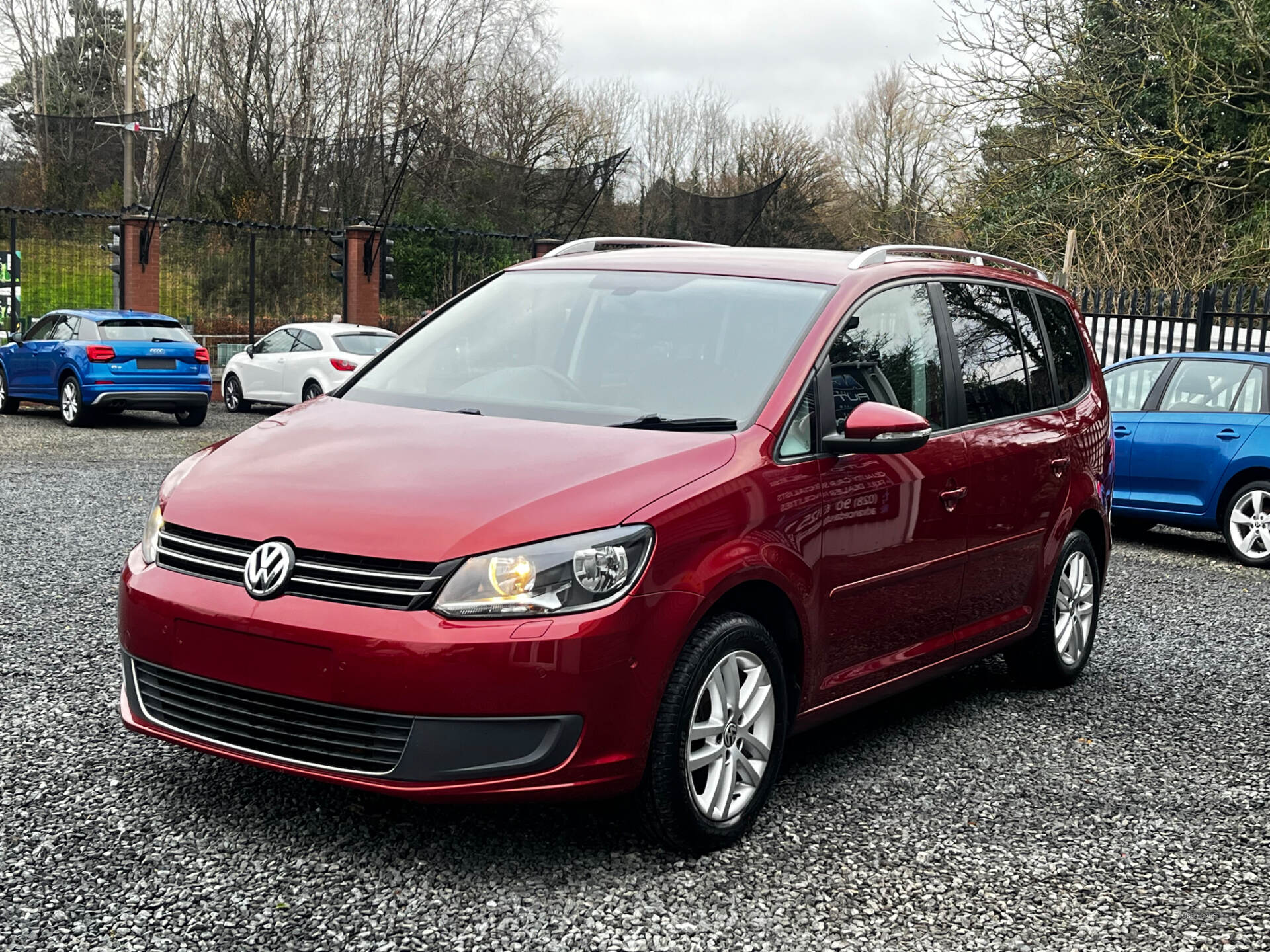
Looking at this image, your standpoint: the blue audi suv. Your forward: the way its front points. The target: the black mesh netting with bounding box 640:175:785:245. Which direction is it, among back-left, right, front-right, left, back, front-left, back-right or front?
right

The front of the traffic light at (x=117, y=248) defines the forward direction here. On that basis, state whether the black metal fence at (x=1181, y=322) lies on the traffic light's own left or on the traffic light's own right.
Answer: on the traffic light's own left

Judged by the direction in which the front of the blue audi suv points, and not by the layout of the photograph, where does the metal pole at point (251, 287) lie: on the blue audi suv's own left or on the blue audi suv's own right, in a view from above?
on the blue audi suv's own right

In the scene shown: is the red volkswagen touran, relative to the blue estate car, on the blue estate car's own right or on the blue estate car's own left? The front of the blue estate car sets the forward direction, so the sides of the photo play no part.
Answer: on the blue estate car's own left

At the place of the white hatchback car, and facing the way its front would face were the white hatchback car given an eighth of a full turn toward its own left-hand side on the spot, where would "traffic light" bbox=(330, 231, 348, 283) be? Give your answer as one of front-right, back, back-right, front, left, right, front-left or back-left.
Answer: right

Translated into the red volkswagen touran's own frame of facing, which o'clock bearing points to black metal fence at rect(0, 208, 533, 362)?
The black metal fence is roughly at 4 o'clock from the red volkswagen touran.

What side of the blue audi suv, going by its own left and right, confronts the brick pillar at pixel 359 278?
right

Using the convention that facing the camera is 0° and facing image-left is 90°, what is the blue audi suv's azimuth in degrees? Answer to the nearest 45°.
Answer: approximately 135°
